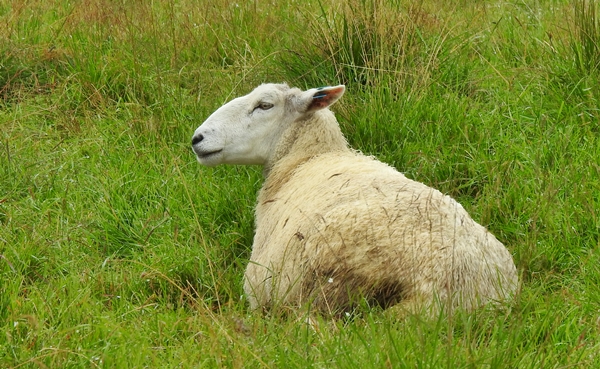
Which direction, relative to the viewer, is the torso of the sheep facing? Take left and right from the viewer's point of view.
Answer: facing to the left of the viewer
